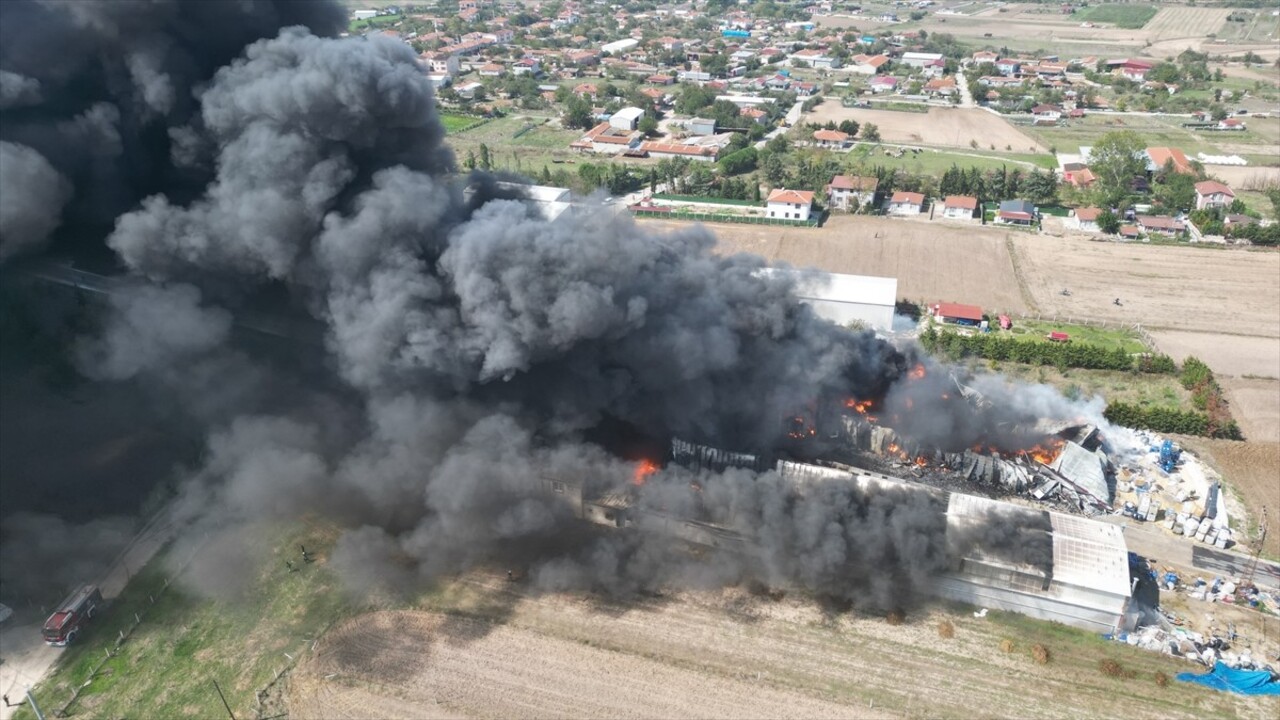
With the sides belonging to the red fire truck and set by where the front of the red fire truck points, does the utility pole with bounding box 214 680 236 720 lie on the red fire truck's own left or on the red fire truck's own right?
on the red fire truck's own left

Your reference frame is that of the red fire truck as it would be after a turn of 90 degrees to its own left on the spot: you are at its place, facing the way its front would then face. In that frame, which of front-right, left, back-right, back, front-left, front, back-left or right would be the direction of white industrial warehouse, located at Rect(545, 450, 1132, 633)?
front

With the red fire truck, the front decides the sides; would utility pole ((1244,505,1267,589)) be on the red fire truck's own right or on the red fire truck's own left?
on the red fire truck's own left

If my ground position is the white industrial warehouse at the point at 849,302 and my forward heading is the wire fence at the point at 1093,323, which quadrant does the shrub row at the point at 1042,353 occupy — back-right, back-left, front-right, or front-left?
front-right

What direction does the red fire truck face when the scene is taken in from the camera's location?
facing the viewer and to the left of the viewer
